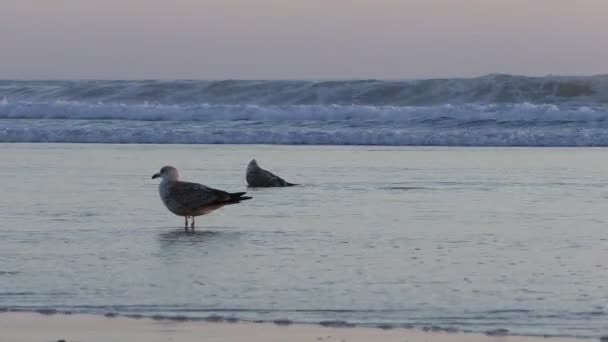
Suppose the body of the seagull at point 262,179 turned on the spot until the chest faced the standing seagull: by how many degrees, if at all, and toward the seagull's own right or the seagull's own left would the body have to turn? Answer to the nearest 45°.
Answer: approximately 90° to the seagull's own left

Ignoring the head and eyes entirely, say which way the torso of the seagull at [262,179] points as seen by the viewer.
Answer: to the viewer's left

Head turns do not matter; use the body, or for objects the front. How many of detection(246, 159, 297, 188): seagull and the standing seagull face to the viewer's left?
2

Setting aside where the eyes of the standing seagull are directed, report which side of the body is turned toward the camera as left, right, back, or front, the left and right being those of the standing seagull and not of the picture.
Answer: left

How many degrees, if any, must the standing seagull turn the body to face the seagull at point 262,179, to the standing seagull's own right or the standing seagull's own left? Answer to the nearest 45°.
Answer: approximately 90° to the standing seagull's own right
